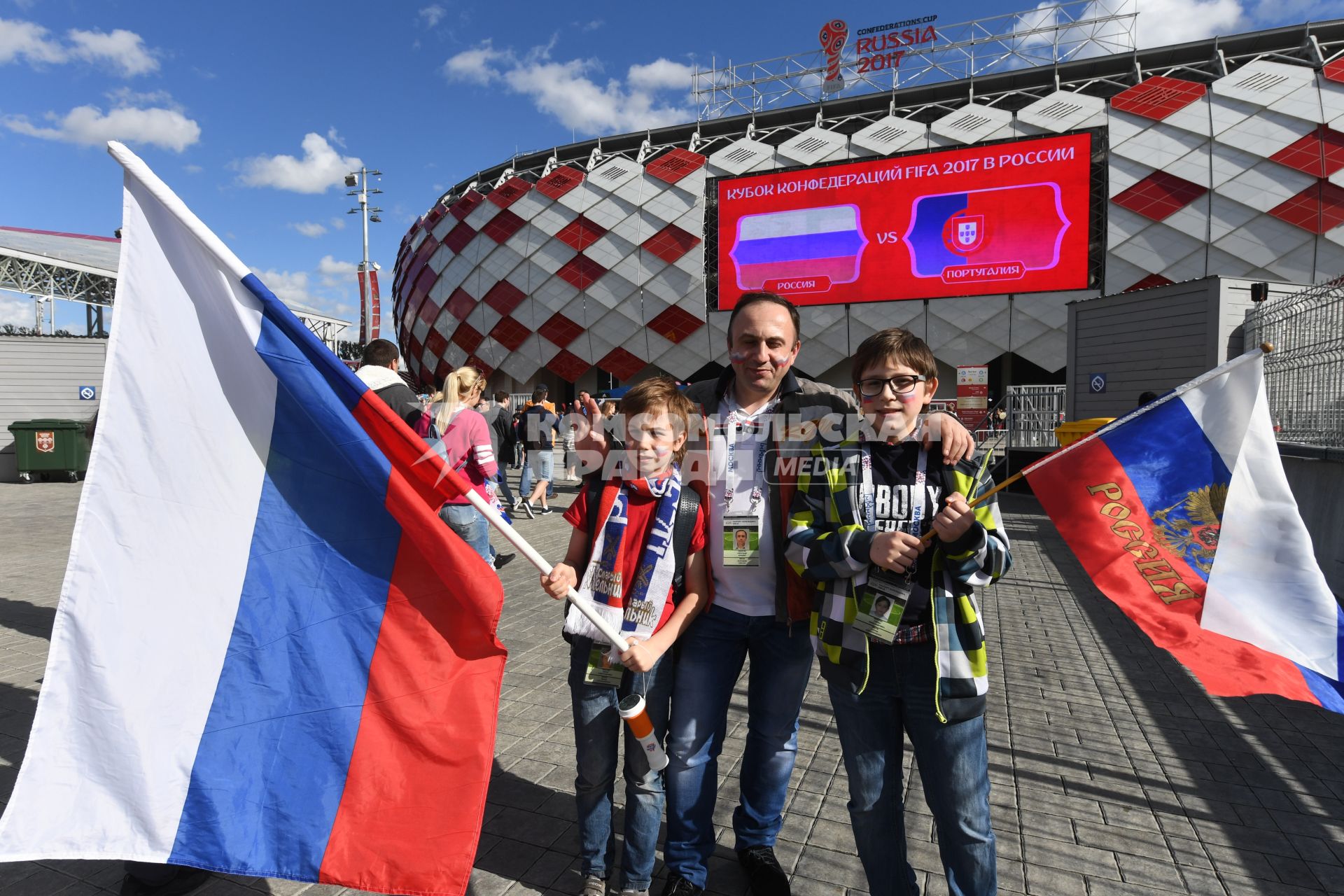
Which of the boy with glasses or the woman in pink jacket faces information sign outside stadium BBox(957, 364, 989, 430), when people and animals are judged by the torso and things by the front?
the woman in pink jacket

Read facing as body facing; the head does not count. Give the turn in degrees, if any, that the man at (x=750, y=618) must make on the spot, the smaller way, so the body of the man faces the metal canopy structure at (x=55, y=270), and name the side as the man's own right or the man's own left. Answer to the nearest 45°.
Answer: approximately 135° to the man's own right

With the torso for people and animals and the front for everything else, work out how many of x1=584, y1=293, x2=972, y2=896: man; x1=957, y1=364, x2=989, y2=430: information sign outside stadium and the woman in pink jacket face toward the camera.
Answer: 2

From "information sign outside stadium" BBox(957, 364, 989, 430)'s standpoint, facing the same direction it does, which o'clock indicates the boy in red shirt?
The boy in red shirt is roughly at 12 o'clock from the information sign outside stadium.

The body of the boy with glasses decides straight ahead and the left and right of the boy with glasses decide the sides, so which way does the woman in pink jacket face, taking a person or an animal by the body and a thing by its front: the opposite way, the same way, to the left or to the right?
the opposite way

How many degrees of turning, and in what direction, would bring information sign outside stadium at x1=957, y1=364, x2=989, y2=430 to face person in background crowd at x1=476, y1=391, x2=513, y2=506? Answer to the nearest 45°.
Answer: approximately 45° to its right

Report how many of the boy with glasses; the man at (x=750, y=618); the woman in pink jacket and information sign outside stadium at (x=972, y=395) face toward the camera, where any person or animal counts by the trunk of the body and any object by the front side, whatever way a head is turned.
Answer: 3

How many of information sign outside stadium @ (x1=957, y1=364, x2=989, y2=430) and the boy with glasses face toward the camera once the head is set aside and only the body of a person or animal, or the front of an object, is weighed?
2

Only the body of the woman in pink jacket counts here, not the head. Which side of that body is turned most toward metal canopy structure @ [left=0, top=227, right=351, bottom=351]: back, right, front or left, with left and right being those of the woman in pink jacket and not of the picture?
left

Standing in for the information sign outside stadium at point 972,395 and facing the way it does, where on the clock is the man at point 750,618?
The man is roughly at 12 o'clock from the information sign outside stadium.
